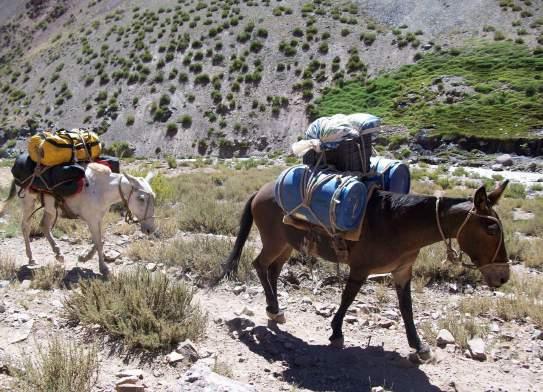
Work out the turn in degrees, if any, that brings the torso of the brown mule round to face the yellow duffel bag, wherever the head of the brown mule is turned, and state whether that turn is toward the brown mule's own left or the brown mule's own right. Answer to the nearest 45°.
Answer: approximately 180°

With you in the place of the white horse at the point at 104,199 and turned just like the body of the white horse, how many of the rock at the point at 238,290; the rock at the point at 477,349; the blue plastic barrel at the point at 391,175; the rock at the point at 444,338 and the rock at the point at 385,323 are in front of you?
5

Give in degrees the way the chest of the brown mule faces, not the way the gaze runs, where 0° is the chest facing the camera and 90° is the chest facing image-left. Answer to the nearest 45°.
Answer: approximately 315°

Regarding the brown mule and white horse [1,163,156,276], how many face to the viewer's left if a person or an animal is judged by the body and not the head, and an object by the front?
0

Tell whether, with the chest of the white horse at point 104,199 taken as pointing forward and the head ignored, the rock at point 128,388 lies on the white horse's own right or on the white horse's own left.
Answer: on the white horse's own right

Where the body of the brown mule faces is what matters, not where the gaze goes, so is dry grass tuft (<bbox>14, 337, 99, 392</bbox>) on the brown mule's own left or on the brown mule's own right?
on the brown mule's own right

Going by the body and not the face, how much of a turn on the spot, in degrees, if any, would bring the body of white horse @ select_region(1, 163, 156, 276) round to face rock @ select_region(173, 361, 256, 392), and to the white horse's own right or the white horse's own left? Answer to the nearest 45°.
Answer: approximately 45° to the white horse's own right

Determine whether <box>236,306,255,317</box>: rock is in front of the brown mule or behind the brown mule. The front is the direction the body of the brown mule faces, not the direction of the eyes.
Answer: behind

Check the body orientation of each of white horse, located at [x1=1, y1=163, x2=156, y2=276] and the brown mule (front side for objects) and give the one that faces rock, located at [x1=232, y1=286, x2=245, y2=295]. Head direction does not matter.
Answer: the white horse

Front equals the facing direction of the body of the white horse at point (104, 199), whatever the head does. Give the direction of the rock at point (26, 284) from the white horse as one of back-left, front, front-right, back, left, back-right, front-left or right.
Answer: right
